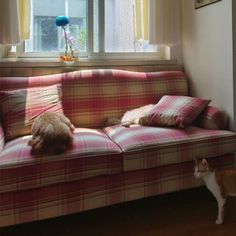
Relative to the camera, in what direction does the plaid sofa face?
facing the viewer and to the right of the viewer

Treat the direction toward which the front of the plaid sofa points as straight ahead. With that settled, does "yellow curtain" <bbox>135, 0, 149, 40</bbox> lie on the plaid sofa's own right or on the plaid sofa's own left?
on the plaid sofa's own left

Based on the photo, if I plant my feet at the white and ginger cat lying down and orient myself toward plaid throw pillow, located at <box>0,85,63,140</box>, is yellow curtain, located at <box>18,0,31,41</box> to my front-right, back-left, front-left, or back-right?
front-right

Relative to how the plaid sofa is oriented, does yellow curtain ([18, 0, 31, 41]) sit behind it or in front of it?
behind

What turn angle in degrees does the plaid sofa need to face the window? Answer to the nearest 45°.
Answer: approximately 135° to its left
